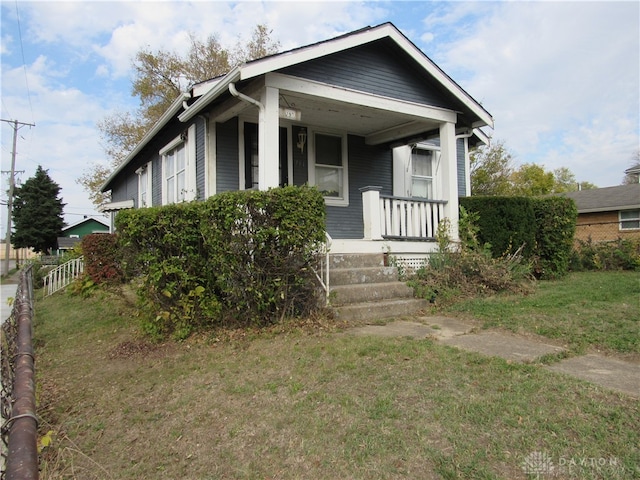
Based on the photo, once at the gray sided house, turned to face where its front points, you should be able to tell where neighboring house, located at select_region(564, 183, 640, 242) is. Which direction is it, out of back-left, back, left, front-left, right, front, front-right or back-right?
left

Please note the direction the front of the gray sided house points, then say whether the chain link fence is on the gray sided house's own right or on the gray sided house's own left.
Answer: on the gray sided house's own right

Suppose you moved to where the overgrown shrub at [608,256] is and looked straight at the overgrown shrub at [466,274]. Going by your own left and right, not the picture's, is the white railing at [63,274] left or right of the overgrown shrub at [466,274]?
right

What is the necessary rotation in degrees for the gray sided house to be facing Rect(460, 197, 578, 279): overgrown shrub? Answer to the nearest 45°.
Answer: approximately 45° to its left

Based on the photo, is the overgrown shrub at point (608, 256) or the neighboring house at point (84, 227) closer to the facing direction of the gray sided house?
the overgrown shrub

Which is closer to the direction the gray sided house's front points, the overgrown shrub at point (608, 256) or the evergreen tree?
the overgrown shrub

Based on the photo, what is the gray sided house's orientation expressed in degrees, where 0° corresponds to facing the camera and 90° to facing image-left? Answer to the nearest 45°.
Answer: approximately 315°

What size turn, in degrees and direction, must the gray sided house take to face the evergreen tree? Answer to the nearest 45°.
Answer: approximately 180°
